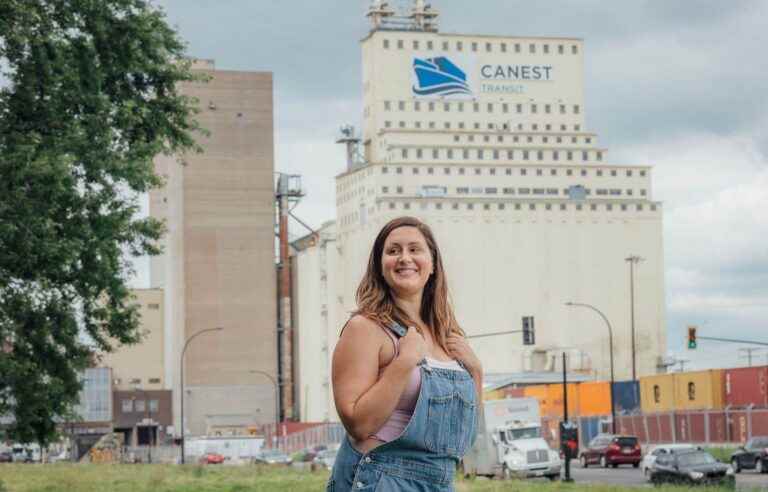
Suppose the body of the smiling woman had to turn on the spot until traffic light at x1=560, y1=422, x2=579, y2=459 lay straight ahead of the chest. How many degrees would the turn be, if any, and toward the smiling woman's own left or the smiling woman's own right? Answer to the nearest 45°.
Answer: approximately 135° to the smiling woman's own left

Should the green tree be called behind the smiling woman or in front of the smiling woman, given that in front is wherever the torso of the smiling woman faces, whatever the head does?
behind

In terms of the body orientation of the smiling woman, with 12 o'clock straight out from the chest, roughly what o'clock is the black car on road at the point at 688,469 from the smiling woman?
The black car on road is roughly at 8 o'clock from the smiling woman.

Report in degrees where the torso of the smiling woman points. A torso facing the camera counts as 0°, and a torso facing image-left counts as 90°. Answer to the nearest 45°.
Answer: approximately 315°

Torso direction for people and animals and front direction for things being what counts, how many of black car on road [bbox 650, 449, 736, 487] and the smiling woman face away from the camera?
0
